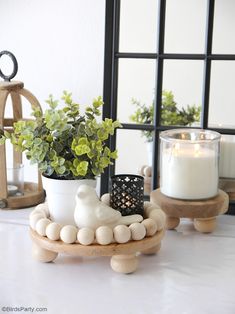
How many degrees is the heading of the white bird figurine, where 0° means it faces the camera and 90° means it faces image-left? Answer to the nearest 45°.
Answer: approximately 45°
